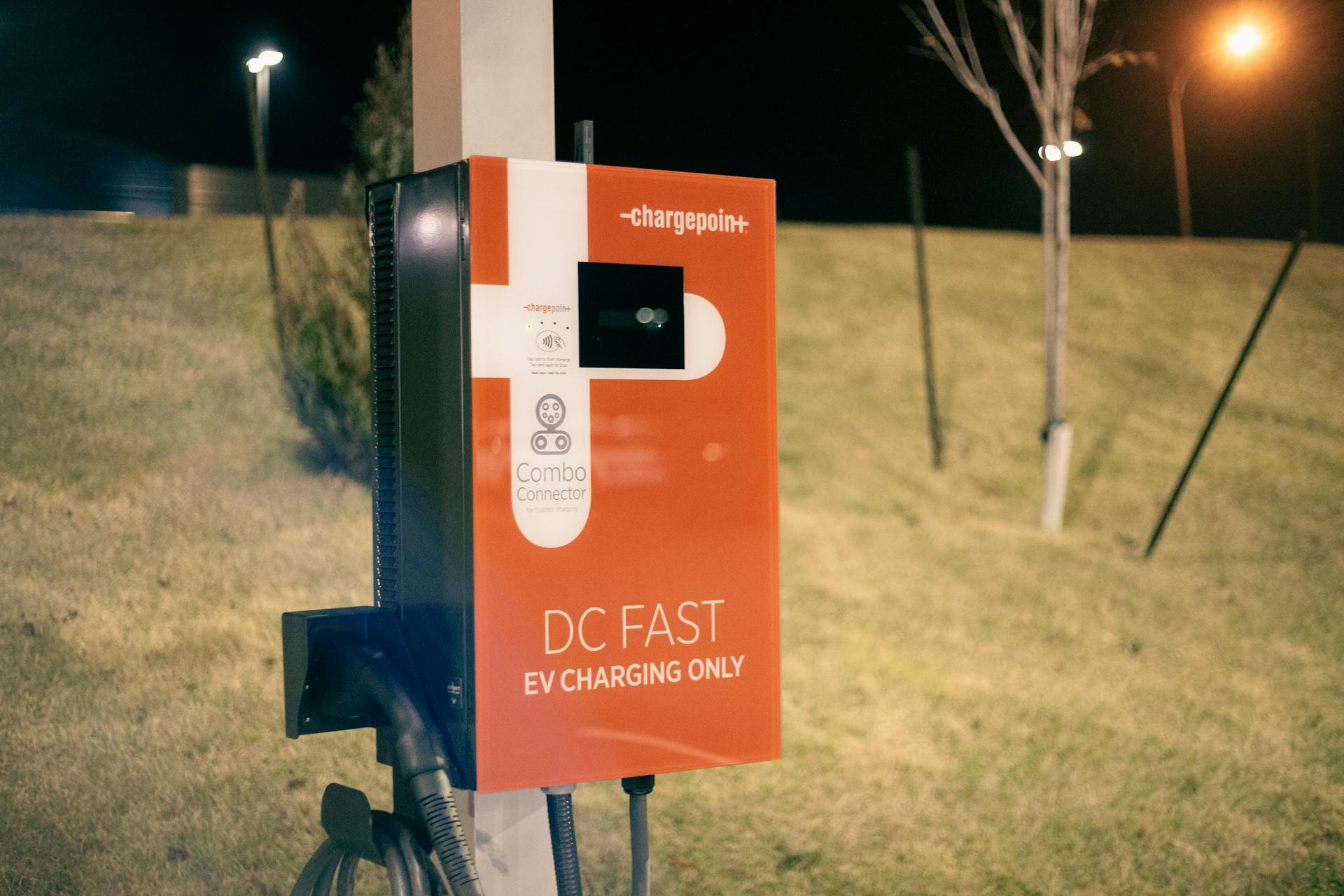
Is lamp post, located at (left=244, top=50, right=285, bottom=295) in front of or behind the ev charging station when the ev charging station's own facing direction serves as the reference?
behind

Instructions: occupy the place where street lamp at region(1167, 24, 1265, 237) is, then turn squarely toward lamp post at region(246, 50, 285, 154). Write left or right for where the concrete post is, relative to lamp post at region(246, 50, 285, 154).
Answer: left

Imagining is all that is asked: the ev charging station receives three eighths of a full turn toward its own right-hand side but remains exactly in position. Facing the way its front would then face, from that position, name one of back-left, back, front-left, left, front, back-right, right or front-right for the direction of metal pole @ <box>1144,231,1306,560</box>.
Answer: back-right

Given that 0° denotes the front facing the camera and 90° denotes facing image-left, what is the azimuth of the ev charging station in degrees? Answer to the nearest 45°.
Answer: approximately 315°

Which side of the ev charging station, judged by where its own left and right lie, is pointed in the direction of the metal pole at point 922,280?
left

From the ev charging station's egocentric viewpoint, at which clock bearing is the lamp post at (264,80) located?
The lamp post is roughly at 7 o'clock from the ev charging station.

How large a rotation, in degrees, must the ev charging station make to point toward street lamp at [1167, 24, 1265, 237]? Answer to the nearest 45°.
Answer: approximately 90° to its left

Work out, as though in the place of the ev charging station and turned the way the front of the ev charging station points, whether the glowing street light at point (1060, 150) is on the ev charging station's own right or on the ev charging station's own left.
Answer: on the ev charging station's own left
